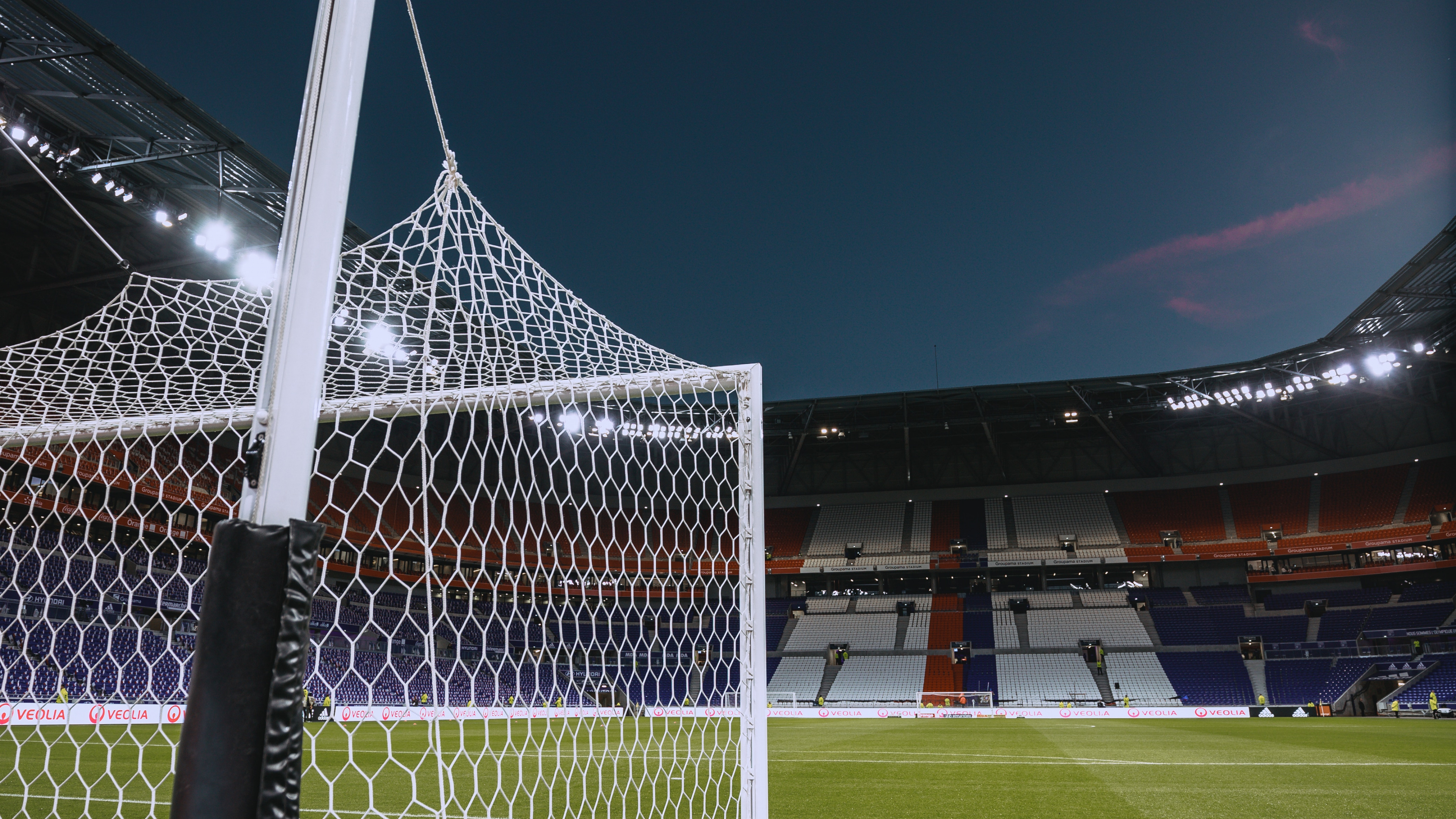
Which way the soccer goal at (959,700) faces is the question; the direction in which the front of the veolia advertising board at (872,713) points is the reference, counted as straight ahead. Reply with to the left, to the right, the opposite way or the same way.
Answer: the same way

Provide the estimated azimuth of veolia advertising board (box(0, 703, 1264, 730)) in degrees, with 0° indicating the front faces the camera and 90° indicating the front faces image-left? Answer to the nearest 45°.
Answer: approximately 0°

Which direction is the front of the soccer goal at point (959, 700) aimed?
toward the camera

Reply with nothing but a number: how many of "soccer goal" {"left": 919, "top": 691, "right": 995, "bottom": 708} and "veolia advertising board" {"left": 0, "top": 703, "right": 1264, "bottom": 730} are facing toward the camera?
2
